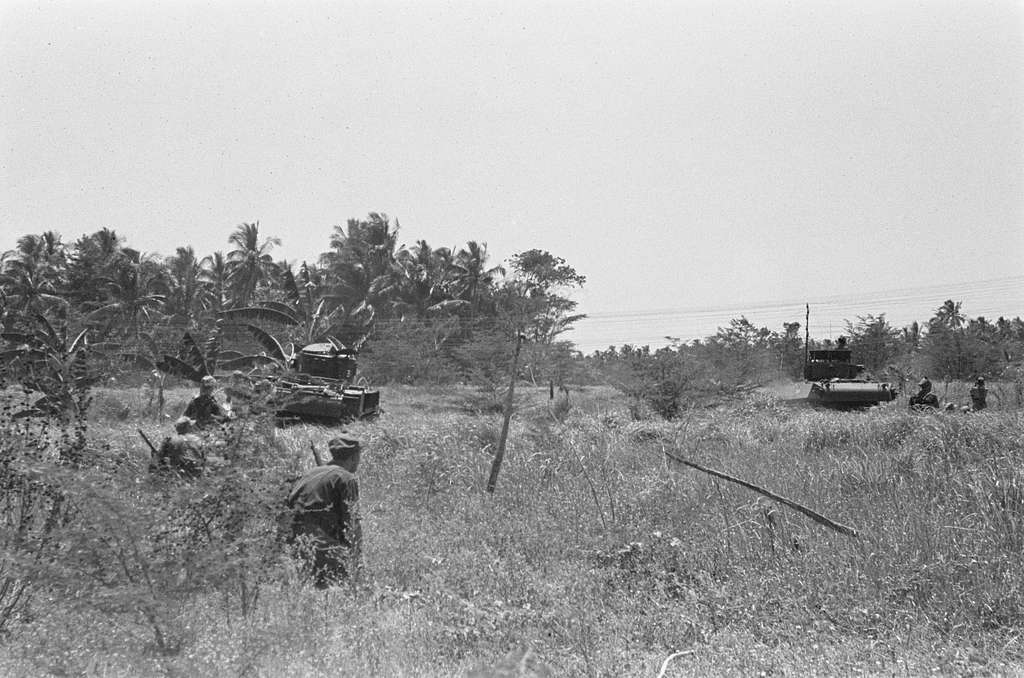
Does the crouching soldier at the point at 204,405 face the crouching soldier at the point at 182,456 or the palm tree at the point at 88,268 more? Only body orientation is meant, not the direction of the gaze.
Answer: the palm tree

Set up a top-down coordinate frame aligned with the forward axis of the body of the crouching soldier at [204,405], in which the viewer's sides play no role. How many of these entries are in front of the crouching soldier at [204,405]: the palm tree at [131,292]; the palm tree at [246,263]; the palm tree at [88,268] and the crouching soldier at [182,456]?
3

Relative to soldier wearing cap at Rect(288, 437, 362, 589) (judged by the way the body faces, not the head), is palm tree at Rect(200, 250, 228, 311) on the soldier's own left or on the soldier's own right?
on the soldier's own left

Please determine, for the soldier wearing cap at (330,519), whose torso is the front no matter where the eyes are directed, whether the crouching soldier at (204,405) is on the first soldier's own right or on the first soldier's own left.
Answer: on the first soldier's own left

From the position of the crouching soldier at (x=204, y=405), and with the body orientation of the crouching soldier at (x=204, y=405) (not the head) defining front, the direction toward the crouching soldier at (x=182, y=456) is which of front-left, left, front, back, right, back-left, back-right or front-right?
back

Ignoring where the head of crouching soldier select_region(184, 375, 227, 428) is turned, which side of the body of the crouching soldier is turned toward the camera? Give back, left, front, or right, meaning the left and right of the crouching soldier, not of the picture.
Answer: back

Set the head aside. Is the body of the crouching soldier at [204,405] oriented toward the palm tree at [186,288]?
yes

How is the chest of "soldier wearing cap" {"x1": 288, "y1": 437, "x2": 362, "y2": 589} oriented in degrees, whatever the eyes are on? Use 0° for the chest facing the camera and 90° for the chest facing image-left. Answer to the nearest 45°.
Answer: approximately 225°

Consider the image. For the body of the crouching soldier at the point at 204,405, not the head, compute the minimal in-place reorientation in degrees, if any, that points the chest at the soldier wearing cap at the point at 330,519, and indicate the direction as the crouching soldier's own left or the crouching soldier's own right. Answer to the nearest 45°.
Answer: approximately 180°
